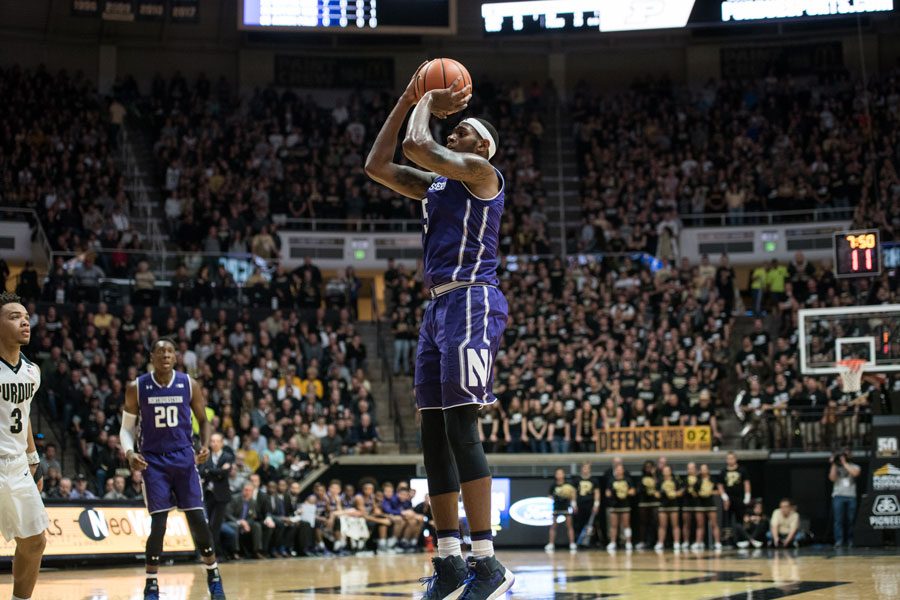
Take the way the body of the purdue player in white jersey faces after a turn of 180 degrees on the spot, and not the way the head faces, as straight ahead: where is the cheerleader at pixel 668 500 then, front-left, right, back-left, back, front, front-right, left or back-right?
right

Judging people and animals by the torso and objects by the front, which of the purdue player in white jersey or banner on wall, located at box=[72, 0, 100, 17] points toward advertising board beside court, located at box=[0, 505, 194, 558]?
banner on wall, located at box=[72, 0, 100, 17]

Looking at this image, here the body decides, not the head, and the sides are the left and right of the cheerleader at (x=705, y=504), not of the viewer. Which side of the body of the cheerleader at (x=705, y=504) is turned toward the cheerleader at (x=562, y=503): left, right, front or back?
right

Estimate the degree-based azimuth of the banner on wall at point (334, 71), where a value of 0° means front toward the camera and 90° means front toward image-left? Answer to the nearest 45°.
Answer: approximately 0°

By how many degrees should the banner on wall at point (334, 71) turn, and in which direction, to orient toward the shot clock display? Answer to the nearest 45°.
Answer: approximately 45° to its left

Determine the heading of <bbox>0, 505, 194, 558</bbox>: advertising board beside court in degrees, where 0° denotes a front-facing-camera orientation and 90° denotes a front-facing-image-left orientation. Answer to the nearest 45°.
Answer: approximately 0°

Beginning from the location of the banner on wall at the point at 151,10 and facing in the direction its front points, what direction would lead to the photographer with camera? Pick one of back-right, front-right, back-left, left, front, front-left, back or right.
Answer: front-left
